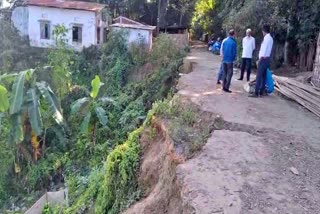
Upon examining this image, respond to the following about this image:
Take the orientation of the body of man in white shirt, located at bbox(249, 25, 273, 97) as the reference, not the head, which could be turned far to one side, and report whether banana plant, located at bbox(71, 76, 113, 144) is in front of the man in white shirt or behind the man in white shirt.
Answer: in front

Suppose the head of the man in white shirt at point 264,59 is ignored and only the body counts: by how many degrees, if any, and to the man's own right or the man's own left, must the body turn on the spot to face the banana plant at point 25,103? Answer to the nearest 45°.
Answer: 0° — they already face it

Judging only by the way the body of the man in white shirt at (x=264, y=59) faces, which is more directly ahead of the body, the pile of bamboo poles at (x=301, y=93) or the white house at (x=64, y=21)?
the white house

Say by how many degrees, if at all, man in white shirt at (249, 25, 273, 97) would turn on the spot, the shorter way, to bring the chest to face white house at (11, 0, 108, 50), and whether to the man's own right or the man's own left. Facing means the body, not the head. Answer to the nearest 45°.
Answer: approximately 45° to the man's own right

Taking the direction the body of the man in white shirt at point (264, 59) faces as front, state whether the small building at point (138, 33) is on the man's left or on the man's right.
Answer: on the man's right

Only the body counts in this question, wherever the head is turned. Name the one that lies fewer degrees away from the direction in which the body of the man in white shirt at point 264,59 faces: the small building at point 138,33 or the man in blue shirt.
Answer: the man in blue shirt

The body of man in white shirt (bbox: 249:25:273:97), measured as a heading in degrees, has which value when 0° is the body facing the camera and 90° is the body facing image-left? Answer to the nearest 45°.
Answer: approximately 90°

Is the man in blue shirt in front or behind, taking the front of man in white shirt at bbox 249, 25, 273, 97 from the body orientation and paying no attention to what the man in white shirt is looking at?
in front

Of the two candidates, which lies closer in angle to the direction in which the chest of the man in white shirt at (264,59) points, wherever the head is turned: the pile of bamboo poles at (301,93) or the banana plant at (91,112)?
the banana plant

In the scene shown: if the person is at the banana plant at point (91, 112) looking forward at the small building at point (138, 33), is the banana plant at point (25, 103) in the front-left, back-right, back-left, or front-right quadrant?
back-left
